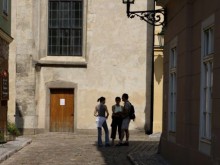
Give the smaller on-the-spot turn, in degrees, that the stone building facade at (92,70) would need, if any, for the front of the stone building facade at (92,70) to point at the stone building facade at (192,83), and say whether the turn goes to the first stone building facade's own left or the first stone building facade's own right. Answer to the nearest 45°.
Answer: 0° — it already faces it

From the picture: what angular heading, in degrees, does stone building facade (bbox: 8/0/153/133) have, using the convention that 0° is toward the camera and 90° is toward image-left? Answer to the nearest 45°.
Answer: approximately 0°

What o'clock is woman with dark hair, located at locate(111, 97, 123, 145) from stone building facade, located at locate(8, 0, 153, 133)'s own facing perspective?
The woman with dark hair is roughly at 12 o'clock from the stone building facade.
